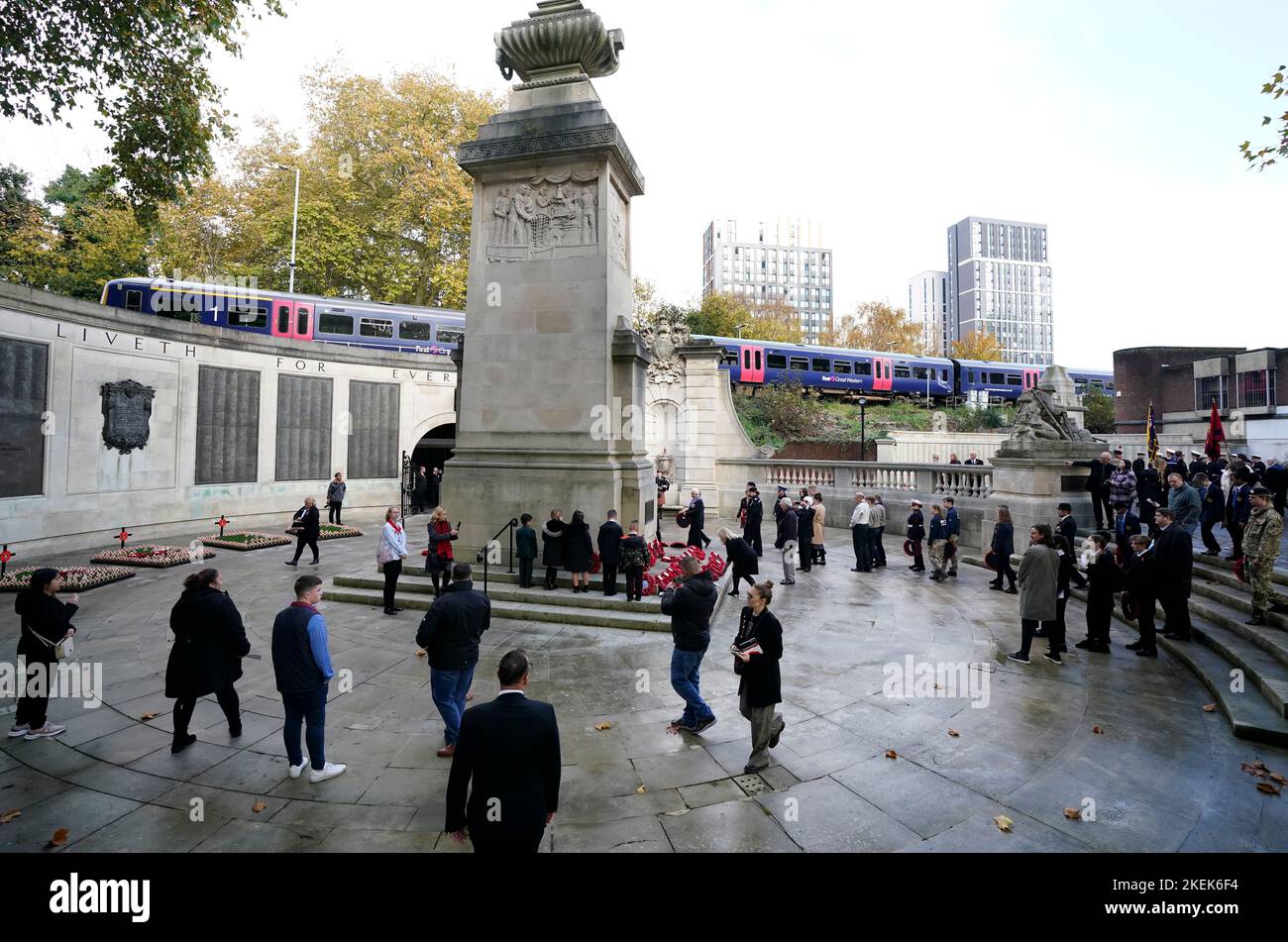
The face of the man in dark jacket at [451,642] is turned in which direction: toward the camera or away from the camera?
away from the camera

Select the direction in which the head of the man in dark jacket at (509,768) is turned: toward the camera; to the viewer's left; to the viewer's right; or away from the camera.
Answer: away from the camera

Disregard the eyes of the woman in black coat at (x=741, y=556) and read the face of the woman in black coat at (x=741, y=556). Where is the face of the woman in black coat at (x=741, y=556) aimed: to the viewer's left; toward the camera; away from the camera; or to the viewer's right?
to the viewer's left

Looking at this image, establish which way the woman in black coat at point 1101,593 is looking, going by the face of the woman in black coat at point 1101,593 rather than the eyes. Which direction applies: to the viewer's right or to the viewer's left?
to the viewer's left

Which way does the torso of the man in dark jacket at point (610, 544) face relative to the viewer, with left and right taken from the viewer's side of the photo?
facing away from the viewer

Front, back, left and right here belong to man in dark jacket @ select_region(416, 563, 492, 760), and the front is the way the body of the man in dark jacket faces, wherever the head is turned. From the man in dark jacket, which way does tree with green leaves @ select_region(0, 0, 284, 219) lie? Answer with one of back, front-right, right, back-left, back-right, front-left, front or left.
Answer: front-left

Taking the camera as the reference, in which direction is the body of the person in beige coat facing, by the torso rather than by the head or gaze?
to the viewer's left

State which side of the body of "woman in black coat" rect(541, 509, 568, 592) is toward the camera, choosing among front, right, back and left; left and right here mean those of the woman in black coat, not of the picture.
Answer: back

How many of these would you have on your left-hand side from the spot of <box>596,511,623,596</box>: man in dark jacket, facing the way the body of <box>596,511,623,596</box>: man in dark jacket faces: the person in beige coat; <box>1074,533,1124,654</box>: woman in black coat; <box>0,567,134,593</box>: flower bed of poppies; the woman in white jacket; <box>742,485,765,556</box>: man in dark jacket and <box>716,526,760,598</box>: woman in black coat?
2

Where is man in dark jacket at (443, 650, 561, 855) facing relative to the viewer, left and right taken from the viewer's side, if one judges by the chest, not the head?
facing away from the viewer

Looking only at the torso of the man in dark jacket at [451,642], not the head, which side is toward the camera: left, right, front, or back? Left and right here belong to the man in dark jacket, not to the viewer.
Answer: back

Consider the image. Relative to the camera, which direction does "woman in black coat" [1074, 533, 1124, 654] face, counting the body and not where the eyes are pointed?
to the viewer's left

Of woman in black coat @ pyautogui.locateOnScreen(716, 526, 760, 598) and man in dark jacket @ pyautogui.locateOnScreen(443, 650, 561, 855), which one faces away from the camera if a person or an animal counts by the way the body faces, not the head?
the man in dark jacket

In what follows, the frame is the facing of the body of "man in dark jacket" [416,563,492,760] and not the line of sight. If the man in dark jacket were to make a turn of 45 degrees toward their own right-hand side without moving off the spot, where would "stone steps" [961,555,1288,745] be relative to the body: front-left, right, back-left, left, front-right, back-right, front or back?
front-right
